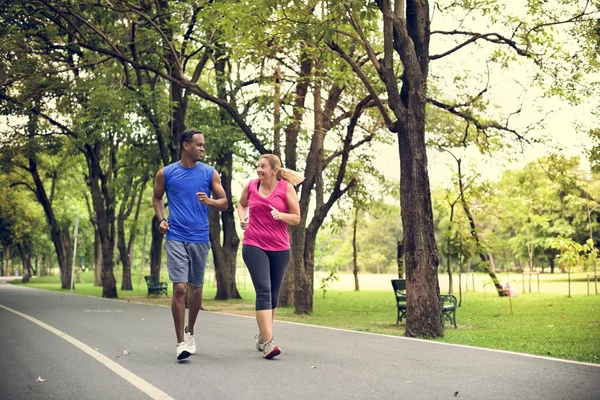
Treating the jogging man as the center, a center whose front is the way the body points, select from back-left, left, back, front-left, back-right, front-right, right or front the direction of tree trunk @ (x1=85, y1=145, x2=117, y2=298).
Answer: back

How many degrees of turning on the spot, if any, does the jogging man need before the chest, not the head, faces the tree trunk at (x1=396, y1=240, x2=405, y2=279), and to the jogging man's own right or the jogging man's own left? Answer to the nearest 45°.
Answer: approximately 180°

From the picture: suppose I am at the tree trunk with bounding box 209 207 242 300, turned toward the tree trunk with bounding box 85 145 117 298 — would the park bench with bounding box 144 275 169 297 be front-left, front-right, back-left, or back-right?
front-right

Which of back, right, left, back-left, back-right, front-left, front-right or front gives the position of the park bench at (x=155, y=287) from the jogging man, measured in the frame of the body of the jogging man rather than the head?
back

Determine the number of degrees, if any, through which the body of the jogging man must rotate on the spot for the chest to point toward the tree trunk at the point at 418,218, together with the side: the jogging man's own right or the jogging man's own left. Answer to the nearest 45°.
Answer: approximately 135° to the jogging man's own left

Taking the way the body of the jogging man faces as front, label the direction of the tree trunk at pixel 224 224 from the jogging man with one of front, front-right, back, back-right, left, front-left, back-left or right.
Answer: back

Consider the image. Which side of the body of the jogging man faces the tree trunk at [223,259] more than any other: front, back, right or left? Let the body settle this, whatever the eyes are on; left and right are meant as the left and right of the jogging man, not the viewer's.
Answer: back

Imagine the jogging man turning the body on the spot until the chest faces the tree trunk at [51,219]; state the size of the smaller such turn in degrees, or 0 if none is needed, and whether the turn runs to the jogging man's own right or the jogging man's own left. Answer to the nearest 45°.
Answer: approximately 180°

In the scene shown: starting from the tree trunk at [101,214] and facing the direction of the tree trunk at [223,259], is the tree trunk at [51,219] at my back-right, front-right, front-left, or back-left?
back-left

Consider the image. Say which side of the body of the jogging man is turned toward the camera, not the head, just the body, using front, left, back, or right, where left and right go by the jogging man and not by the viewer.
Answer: front

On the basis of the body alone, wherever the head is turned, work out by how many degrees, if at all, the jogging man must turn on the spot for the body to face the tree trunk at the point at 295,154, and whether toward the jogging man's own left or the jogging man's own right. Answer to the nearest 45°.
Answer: approximately 180°
